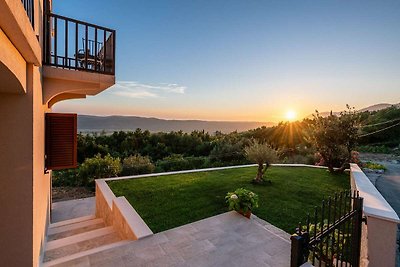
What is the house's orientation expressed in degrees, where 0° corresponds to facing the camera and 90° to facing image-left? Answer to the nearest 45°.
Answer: approximately 270°

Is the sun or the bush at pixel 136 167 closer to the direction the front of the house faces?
the sun

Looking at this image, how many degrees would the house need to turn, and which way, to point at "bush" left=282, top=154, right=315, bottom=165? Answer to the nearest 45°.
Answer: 0° — it already faces it

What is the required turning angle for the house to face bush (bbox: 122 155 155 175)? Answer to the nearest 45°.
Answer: approximately 45° to its left

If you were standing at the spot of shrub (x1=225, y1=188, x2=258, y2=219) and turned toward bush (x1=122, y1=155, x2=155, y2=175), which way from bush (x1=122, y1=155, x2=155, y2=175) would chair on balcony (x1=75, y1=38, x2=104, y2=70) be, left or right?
left

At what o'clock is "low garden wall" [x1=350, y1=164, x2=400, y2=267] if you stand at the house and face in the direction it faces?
The low garden wall is roughly at 1 o'clock from the house.

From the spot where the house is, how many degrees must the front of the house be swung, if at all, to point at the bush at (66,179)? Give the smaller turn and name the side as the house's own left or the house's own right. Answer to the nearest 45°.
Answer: approximately 90° to the house's own left

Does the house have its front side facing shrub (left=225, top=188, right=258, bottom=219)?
yes

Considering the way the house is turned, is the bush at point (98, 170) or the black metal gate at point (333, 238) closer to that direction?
the black metal gate

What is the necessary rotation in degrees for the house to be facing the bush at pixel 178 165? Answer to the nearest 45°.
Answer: approximately 45° to its left
